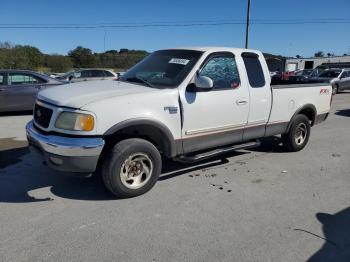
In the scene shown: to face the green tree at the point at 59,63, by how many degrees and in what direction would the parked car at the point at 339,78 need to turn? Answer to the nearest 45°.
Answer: approximately 45° to its right

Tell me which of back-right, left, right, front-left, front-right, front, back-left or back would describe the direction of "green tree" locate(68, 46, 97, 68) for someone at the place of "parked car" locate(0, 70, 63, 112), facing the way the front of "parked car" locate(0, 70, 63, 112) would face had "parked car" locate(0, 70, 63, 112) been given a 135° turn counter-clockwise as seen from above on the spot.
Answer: back-left

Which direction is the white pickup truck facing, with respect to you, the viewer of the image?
facing the viewer and to the left of the viewer

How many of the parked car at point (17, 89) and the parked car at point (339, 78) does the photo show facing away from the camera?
0

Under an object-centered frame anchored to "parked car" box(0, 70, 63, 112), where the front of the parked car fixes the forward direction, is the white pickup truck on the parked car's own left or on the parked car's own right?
on the parked car's own left

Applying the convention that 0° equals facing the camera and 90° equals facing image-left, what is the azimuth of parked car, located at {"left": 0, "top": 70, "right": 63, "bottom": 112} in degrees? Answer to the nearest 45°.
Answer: approximately 90°

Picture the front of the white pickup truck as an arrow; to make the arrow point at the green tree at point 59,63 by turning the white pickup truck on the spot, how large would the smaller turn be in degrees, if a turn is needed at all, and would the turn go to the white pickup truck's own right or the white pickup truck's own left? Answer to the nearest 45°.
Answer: approximately 135° to the white pickup truck's own right
